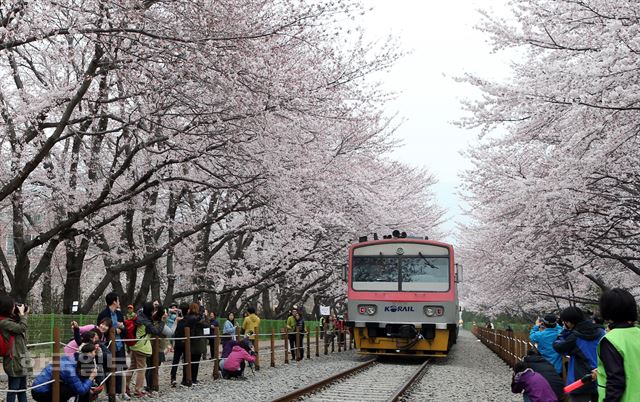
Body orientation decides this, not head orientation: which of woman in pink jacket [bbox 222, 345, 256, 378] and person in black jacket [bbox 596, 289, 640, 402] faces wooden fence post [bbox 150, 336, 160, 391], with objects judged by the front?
the person in black jacket

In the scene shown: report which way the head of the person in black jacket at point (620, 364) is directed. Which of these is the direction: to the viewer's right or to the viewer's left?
to the viewer's left

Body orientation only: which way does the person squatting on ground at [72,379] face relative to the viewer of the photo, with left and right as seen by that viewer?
facing to the right of the viewer

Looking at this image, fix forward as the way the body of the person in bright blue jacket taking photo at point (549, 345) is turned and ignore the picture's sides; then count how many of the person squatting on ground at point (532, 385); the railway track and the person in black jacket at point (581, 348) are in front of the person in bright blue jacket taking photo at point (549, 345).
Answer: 1

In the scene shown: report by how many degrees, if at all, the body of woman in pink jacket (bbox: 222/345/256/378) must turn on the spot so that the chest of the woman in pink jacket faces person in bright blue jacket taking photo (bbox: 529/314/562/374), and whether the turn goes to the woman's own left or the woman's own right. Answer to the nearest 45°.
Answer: approximately 45° to the woman's own right

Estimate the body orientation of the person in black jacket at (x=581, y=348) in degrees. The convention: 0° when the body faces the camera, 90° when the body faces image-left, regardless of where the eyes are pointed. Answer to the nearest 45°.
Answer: approximately 90°

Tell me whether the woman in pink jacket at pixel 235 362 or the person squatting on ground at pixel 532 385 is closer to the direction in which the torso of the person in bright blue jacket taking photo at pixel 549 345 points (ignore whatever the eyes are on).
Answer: the woman in pink jacket

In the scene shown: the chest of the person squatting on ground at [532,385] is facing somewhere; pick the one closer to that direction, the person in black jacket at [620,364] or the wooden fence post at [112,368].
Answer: the wooden fence post

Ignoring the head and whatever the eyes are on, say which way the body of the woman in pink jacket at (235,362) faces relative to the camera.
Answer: to the viewer's right

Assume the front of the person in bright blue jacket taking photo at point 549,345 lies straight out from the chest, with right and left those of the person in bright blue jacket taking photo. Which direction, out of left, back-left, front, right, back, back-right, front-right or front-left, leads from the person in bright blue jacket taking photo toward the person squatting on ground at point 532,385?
back-left

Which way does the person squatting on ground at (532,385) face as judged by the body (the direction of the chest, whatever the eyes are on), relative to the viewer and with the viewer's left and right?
facing away from the viewer and to the left of the viewer
